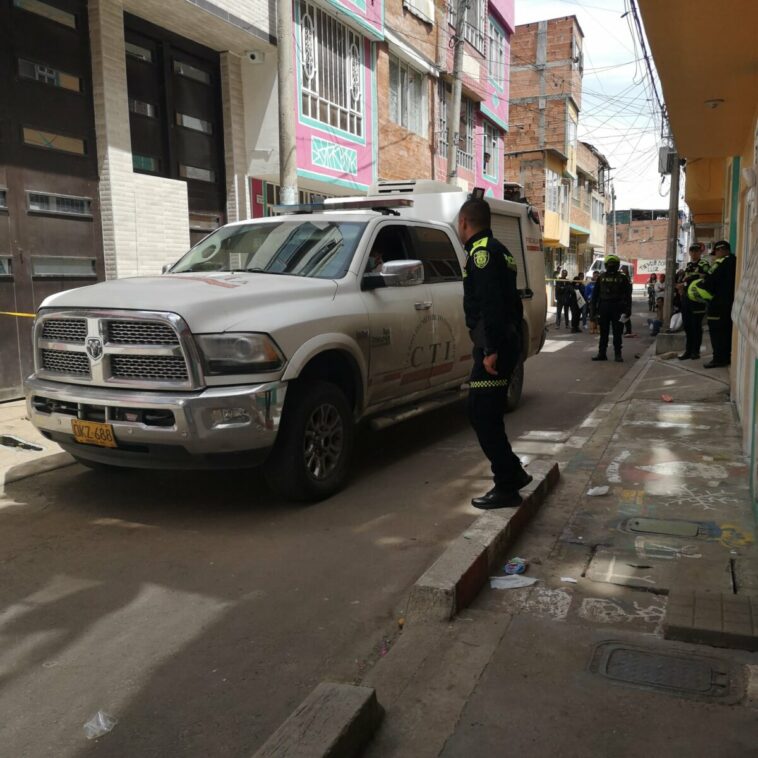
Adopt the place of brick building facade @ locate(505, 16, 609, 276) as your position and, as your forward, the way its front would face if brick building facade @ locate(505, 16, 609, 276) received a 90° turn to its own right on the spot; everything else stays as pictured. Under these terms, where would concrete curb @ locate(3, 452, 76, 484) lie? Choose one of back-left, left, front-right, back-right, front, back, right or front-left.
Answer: front-left

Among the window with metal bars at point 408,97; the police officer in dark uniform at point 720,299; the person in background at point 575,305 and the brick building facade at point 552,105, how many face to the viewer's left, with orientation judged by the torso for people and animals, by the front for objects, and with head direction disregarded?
1

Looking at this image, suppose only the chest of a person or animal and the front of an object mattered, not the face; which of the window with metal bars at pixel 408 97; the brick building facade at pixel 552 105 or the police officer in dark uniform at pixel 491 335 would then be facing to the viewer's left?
the police officer in dark uniform

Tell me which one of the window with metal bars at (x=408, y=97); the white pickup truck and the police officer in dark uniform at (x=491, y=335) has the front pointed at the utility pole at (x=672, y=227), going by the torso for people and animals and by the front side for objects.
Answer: the window with metal bars

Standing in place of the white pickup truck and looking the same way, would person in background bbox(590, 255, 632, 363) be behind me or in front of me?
behind

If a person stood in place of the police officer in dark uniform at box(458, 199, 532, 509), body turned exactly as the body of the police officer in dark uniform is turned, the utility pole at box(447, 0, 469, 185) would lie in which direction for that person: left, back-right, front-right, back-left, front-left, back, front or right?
right

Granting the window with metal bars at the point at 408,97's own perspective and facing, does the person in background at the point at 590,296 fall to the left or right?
on its left

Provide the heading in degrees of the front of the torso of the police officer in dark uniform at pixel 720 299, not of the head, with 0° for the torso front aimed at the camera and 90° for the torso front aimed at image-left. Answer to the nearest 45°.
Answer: approximately 90°

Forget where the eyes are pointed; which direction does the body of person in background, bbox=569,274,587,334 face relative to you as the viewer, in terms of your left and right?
facing the viewer and to the right of the viewer

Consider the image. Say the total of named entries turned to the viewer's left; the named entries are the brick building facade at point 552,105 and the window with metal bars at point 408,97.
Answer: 0

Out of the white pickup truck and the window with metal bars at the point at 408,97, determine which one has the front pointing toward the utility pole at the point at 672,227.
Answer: the window with metal bars

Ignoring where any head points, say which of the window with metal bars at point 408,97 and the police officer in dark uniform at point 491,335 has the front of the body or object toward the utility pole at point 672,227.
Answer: the window with metal bars

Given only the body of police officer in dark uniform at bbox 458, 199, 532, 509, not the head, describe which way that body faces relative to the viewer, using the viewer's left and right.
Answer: facing to the left of the viewer
